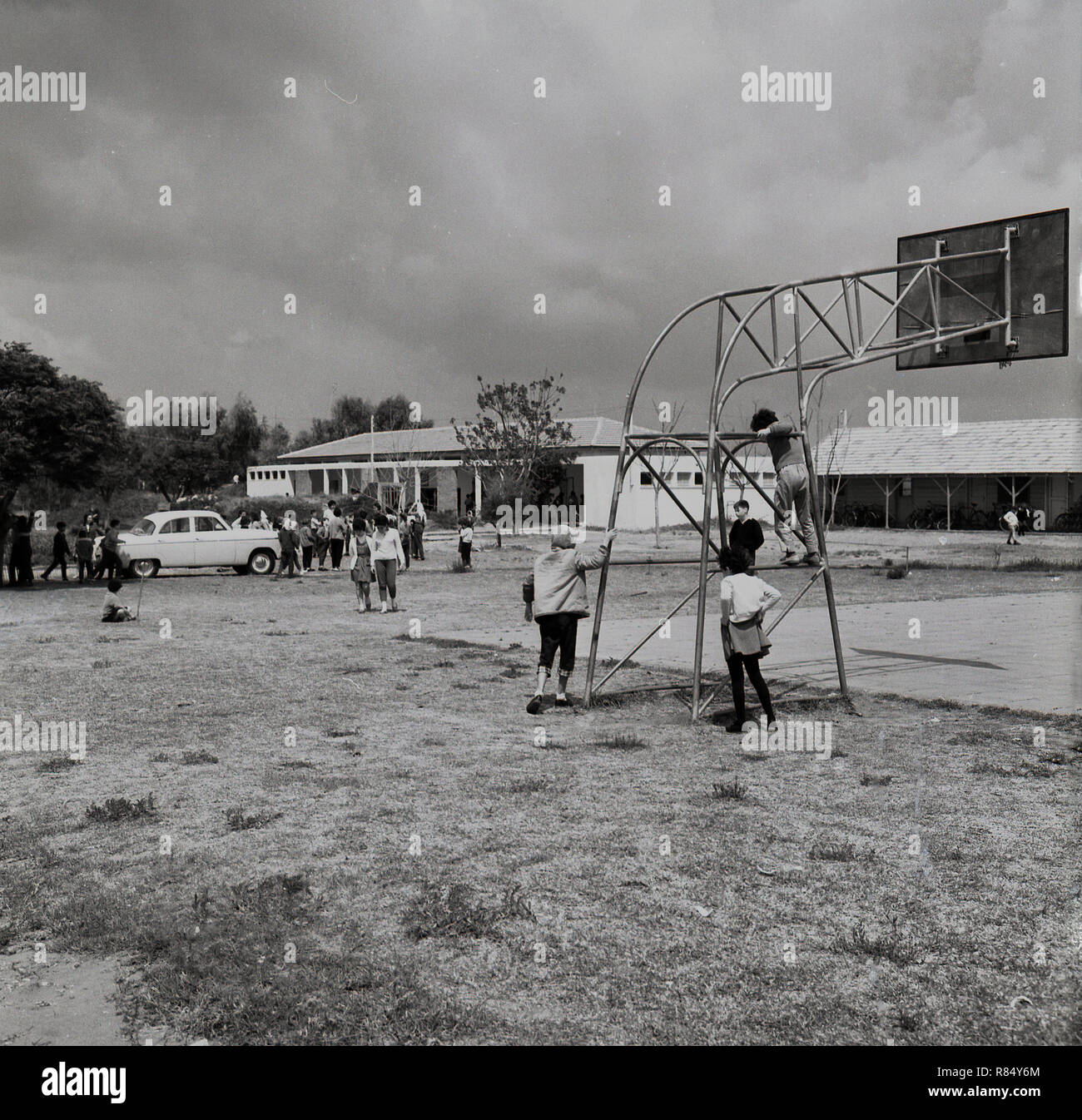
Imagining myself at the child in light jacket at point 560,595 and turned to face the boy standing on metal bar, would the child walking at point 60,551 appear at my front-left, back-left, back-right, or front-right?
back-left

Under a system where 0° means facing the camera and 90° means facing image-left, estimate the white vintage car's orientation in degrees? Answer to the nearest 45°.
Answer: approximately 270°

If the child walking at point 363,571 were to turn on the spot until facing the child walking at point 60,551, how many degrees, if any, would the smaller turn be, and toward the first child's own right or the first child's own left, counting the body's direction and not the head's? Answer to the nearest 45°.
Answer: approximately 135° to the first child's own right

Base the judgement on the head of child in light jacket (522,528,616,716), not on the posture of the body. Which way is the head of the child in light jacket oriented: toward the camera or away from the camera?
away from the camera

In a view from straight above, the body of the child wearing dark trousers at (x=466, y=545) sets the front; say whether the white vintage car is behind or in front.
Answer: in front

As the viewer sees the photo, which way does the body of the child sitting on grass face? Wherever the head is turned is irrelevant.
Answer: to the viewer's right

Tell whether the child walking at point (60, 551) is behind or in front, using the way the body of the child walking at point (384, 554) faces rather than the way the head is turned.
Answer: behind

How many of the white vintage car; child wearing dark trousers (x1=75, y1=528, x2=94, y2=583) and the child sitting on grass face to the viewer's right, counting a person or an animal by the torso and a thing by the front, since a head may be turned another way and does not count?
2

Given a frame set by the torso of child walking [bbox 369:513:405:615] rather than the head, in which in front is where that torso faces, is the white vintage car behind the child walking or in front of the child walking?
behind

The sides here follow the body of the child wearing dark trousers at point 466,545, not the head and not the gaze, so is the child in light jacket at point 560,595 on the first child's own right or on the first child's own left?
on the first child's own left
